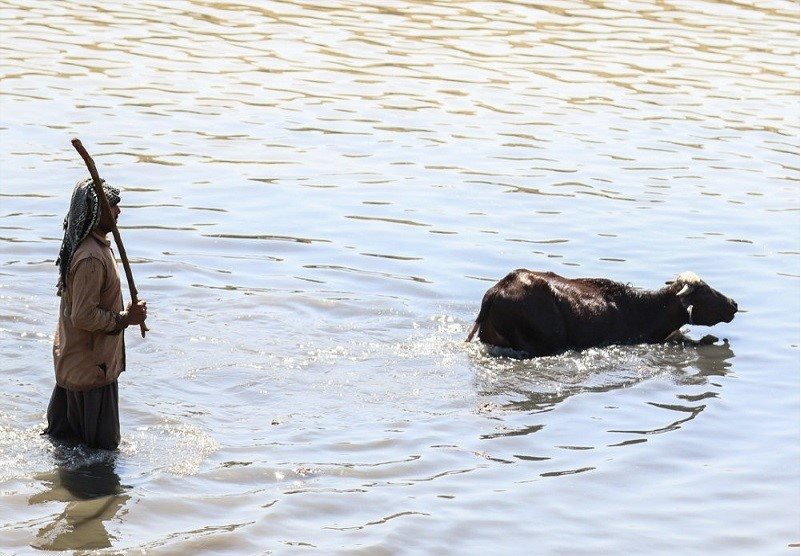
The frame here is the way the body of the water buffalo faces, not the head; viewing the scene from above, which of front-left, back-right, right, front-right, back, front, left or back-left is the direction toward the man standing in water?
back-right

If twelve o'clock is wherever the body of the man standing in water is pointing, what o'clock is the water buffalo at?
The water buffalo is roughly at 11 o'clock from the man standing in water.

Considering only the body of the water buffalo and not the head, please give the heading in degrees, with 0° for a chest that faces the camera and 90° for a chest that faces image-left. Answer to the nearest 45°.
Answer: approximately 270°

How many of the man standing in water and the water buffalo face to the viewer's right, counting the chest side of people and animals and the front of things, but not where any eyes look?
2

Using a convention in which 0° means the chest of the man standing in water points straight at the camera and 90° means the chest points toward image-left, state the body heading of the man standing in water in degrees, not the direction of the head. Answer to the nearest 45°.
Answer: approximately 270°

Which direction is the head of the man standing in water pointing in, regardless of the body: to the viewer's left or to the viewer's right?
to the viewer's right
